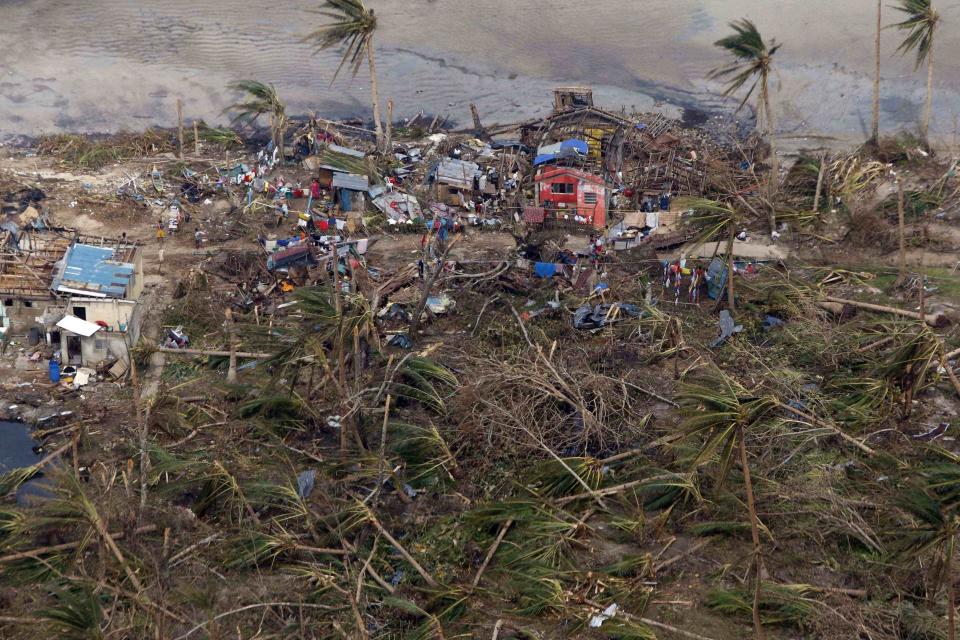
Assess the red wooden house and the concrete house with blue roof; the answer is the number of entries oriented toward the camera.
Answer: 2

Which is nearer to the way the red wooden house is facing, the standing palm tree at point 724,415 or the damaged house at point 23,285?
the standing palm tree

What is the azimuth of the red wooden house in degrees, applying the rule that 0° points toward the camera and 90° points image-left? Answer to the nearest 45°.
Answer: approximately 0°

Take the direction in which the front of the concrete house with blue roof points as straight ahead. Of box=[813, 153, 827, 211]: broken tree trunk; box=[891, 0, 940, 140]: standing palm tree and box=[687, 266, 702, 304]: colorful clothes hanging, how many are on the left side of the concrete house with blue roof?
3

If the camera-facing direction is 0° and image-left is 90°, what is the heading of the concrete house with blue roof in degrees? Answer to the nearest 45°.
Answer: approximately 0°

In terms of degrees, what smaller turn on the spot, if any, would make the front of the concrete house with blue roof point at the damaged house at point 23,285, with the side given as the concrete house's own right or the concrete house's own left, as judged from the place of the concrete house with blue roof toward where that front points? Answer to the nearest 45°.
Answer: approximately 135° to the concrete house's own right

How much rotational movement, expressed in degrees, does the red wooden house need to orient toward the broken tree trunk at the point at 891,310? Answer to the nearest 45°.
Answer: approximately 45° to its left

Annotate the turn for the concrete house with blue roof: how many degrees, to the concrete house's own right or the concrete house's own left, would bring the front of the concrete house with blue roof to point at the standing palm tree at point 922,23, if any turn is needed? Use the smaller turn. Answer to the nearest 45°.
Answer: approximately 90° to the concrete house's own left

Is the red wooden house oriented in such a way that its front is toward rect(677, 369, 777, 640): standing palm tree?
yes

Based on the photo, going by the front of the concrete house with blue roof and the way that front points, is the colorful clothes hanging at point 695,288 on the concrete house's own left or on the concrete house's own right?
on the concrete house's own left

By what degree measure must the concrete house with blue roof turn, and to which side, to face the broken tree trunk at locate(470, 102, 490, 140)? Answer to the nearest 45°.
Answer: approximately 135° to its left
